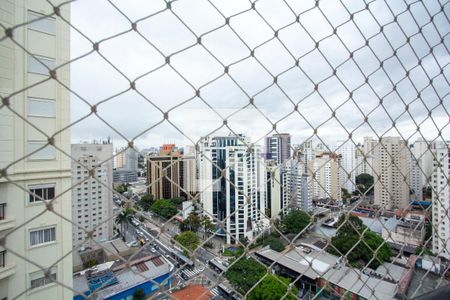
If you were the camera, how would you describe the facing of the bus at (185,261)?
facing the viewer and to the right of the viewer

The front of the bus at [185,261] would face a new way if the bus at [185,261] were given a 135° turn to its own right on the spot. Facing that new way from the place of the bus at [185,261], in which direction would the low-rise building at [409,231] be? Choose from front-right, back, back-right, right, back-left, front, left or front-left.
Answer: back

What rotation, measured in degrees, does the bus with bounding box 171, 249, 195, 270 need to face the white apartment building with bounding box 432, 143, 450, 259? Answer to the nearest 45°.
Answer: approximately 45° to its left

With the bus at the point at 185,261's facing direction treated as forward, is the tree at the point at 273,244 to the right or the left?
on its left
